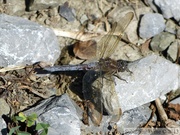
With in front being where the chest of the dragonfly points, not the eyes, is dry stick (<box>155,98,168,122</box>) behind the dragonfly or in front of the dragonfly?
in front

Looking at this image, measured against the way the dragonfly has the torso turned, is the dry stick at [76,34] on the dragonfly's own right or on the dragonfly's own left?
on the dragonfly's own left

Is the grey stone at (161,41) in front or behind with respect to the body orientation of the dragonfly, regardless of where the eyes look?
in front

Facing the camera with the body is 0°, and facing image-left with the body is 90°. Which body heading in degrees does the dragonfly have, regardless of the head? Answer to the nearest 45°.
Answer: approximately 270°

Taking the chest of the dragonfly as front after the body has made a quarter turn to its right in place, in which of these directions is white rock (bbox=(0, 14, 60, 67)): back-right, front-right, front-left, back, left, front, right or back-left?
right

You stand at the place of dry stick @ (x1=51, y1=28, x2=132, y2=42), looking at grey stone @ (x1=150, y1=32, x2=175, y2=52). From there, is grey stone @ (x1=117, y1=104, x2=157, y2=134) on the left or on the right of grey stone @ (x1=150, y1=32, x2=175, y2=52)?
right

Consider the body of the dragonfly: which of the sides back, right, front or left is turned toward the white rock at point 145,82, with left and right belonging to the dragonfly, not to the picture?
front

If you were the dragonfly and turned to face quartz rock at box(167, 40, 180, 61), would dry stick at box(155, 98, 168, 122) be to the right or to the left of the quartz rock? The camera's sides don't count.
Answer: right
